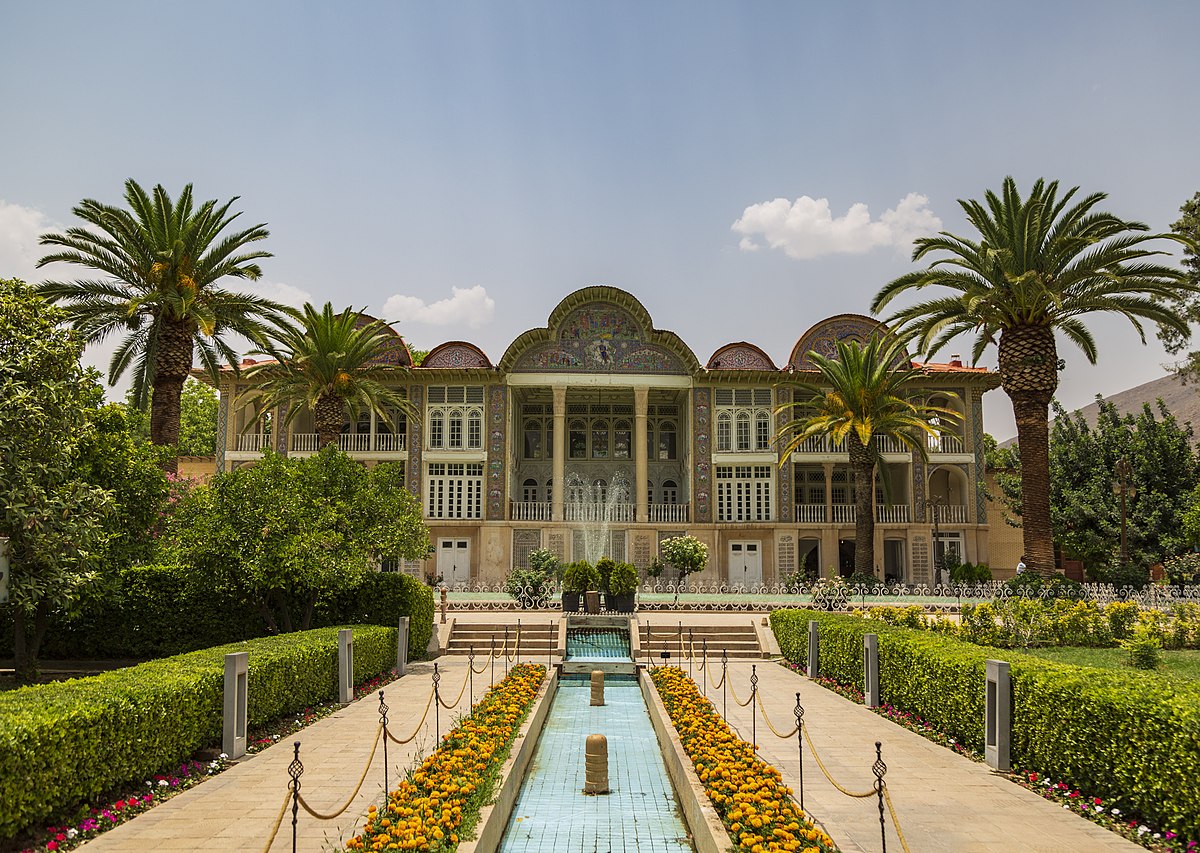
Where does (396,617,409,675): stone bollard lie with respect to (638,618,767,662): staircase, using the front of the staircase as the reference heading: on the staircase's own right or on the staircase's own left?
on the staircase's own right

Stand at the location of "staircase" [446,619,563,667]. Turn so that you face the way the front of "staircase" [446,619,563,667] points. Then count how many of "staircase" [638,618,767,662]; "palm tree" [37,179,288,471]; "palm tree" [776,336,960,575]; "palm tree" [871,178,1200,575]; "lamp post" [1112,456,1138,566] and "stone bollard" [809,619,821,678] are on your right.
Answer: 1

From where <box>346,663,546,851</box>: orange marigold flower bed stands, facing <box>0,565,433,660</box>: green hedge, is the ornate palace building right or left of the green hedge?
right

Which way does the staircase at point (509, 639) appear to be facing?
toward the camera

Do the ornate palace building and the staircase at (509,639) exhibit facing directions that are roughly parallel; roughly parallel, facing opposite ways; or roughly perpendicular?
roughly parallel

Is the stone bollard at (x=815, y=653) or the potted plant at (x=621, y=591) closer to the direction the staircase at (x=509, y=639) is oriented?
the stone bollard

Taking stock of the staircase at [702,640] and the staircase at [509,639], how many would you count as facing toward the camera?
2

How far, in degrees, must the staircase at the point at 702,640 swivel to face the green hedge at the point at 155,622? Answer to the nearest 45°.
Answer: approximately 45° to its right

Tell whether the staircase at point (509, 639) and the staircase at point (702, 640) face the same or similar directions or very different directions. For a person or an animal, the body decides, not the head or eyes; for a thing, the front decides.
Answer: same or similar directions

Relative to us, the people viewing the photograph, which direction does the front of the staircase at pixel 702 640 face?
facing the viewer

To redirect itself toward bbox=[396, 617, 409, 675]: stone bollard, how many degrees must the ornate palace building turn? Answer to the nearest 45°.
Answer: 0° — it already faces it

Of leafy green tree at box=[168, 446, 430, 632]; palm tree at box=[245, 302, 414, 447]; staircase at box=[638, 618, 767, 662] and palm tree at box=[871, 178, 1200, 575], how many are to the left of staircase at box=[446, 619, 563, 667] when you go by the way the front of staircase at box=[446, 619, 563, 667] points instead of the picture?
2

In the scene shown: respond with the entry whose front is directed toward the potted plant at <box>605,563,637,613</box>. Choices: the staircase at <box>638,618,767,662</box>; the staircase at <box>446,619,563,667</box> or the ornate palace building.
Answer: the ornate palace building

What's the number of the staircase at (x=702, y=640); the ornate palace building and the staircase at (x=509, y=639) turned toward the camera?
3
